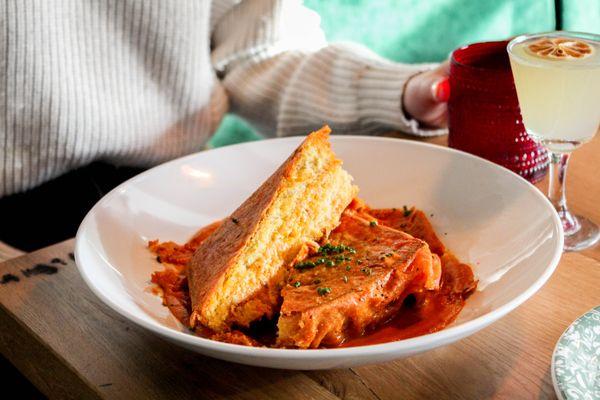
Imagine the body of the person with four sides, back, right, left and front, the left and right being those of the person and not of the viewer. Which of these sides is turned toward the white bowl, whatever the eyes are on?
front

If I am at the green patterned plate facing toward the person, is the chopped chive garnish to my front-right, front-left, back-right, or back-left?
front-left

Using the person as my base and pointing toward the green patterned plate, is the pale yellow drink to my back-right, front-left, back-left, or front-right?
front-left

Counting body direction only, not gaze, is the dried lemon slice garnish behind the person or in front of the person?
in front
